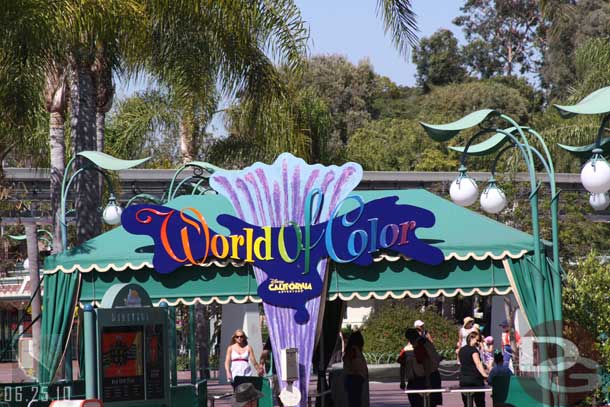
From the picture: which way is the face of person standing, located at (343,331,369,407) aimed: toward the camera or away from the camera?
away from the camera

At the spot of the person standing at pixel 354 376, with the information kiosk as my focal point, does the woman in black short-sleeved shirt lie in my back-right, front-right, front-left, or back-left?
back-left

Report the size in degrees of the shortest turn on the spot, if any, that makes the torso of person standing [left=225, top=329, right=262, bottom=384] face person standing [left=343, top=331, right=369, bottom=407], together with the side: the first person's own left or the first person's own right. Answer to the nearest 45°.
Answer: approximately 90° to the first person's own left

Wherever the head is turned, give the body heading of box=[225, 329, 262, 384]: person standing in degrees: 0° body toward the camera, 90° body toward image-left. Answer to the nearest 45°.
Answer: approximately 0°

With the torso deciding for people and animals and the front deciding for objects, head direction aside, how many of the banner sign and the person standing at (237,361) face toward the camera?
2

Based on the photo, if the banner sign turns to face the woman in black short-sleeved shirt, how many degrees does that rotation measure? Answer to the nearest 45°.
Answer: approximately 135° to its left

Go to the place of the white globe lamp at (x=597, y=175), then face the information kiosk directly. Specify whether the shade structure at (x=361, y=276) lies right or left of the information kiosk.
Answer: right
